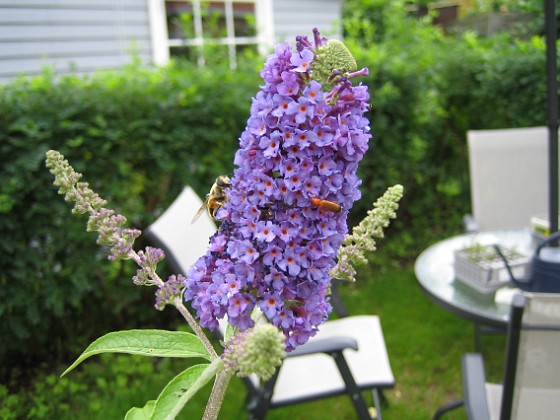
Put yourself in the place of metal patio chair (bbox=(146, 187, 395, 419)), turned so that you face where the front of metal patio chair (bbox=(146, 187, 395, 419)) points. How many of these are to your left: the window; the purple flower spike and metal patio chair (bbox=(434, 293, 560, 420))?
1

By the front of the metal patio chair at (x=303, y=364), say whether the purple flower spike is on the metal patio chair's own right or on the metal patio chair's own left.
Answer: on the metal patio chair's own right

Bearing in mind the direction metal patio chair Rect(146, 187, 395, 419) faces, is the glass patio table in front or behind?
in front

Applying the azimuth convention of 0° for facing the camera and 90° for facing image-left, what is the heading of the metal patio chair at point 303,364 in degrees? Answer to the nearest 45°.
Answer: approximately 270°

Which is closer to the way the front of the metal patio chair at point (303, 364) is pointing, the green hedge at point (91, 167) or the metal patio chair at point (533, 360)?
the metal patio chair

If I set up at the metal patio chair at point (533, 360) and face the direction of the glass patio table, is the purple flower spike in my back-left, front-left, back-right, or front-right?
back-left

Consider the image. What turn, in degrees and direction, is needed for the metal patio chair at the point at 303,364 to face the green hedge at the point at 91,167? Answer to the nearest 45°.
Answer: approximately 135° to its left

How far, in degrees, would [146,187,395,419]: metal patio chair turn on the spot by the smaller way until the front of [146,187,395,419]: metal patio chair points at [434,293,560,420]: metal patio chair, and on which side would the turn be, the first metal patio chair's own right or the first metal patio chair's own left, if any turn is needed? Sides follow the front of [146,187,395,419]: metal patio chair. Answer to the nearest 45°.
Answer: approximately 45° to the first metal patio chair's own right

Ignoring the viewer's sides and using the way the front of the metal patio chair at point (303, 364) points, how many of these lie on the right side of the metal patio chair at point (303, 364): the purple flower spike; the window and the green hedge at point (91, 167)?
1

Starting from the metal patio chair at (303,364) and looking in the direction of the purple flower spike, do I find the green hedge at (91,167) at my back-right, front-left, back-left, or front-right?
back-right
